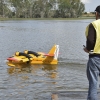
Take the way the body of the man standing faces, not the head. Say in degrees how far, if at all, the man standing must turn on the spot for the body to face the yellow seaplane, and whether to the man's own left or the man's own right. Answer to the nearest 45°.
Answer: approximately 45° to the man's own right

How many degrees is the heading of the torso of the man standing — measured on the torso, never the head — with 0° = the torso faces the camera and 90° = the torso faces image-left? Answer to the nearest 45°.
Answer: approximately 135°
